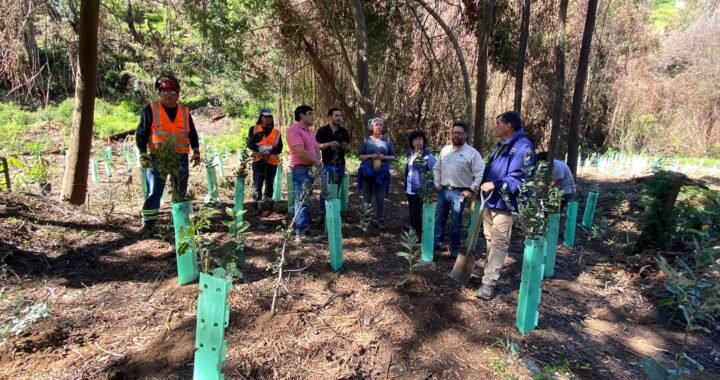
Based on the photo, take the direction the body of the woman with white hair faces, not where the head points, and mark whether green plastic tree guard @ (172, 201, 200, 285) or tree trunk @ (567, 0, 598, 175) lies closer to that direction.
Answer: the green plastic tree guard

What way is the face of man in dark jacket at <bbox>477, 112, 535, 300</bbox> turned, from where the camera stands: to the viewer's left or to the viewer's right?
to the viewer's left

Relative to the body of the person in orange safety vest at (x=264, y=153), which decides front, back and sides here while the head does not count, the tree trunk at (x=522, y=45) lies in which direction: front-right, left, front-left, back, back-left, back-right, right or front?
left

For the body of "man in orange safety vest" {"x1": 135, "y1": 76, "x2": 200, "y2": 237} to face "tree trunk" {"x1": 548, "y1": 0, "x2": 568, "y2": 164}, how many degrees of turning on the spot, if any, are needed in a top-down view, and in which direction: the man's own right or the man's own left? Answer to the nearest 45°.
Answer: approximately 90° to the man's own left

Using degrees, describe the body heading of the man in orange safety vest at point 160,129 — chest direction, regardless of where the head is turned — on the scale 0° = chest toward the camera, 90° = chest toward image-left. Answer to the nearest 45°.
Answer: approximately 0°

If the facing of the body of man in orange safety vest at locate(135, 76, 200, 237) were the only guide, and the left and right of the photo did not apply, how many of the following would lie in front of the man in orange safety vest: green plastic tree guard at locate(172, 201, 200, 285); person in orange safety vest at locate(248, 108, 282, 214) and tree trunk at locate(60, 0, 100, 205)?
1

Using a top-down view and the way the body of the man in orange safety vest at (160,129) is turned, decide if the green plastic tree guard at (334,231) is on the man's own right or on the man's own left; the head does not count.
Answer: on the man's own left

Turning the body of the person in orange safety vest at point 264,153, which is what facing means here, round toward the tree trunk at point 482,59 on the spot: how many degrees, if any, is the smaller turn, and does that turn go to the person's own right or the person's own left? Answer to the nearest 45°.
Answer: approximately 90° to the person's own left

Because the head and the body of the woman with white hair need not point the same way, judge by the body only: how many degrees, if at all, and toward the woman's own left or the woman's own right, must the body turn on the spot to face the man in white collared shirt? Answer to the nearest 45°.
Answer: approximately 45° to the woman's own left

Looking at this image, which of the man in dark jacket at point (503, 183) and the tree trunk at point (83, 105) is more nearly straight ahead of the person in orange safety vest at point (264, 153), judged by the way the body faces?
the man in dark jacket

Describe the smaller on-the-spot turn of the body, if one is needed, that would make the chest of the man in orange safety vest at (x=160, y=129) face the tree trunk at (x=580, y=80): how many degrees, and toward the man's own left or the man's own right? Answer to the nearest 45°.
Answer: approximately 90° to the man's own left
